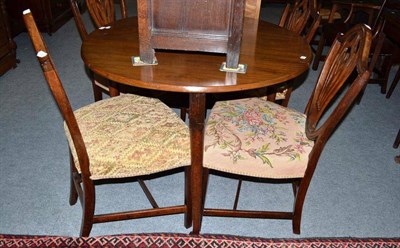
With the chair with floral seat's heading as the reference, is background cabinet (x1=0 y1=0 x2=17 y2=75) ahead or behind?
ahead

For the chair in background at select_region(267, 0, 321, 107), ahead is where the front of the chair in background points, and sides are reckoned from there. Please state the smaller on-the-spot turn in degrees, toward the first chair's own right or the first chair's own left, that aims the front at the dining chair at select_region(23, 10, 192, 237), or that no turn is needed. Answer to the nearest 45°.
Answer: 0° — it already faces it

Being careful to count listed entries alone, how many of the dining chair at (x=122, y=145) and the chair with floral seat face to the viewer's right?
1

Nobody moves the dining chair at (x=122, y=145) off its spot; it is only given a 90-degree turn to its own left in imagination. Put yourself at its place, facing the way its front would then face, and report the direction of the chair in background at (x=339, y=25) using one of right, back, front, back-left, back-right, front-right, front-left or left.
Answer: front-right

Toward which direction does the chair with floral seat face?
to the viewer's left

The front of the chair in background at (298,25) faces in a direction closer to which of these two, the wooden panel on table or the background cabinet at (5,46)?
the wooden panel on table

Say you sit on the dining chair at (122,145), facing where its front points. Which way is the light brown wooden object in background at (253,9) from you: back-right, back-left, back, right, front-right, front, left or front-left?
front-left
